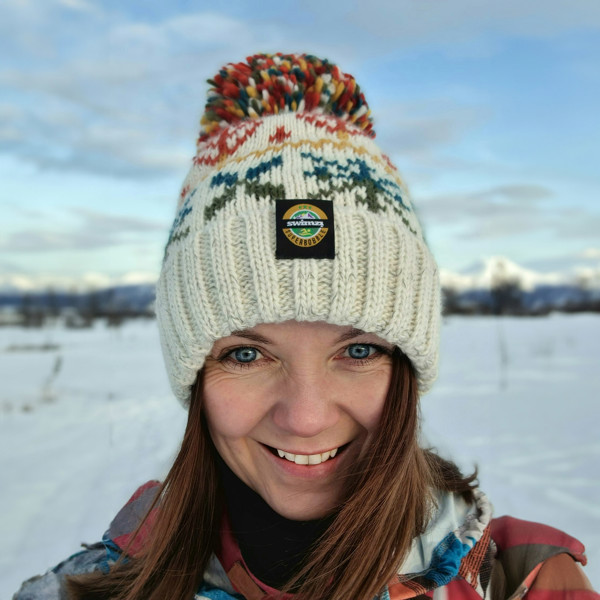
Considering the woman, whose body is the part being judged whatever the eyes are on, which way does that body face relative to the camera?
toward the camera
